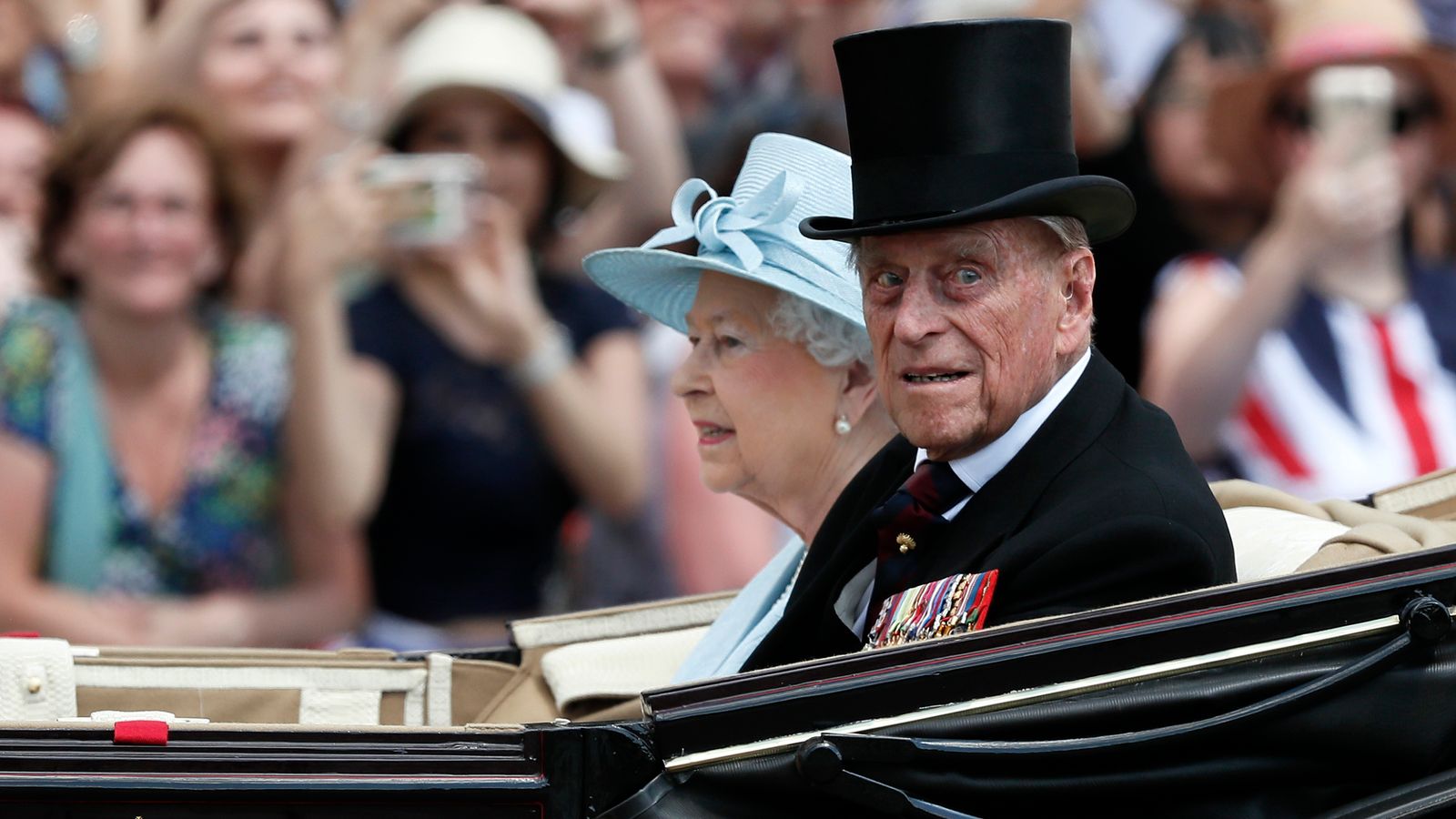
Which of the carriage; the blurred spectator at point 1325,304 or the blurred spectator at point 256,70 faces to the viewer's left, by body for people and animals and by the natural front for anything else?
the carriage

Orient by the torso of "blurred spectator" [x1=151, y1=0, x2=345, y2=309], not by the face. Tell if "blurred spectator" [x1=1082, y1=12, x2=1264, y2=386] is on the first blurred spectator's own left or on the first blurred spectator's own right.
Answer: on the first blurred spectator's own left

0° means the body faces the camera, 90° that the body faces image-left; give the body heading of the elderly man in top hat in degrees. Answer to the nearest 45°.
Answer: approximately 45°

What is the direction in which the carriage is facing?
to the viewer's left

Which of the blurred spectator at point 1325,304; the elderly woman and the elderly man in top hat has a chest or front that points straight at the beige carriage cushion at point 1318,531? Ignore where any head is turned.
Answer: the blurred spectator

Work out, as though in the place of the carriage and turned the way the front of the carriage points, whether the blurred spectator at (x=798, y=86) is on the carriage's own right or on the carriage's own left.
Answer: on the carriage's own right

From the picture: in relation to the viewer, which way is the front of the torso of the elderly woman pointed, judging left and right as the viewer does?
facing to the left of the viewer

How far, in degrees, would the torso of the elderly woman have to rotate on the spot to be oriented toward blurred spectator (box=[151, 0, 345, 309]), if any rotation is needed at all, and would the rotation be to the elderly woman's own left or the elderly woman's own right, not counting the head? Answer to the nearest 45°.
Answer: approximately 45° to the elderly woman's own right
